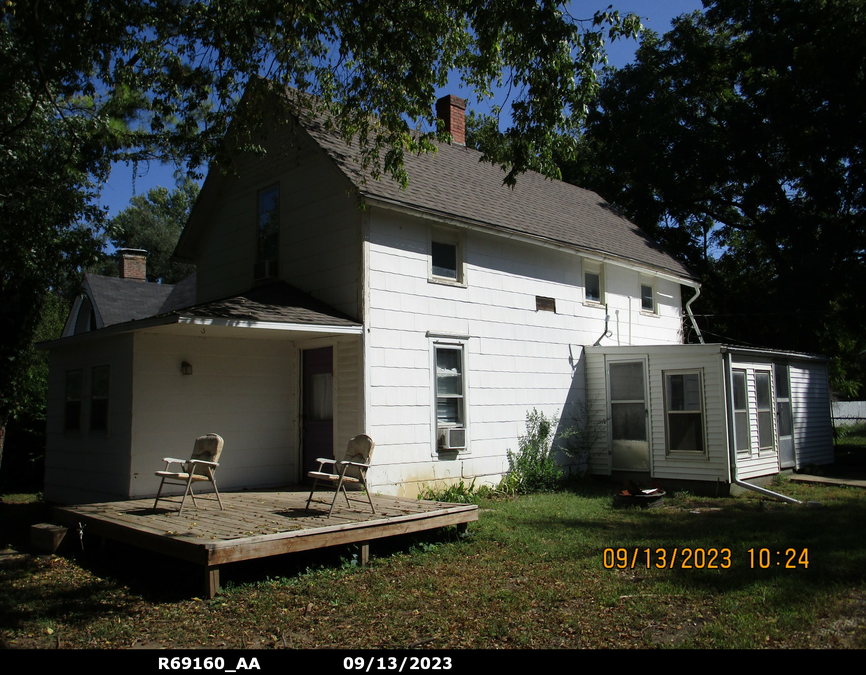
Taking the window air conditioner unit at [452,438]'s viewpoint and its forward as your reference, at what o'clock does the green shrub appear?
The green shrub is roughly at 9 o'clock from the window air conditioner unit.

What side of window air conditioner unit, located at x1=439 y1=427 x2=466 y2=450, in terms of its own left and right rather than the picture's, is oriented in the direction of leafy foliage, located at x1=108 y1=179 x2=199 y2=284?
back

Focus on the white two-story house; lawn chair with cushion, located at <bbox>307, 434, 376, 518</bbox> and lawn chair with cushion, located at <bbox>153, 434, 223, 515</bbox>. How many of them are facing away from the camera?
0

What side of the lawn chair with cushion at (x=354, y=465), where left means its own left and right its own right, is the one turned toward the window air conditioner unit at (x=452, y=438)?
back

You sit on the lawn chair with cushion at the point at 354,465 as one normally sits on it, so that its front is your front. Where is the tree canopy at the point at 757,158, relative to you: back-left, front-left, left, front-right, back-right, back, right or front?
back

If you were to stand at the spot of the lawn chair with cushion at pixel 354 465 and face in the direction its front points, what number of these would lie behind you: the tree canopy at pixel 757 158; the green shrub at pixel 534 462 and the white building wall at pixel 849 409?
3

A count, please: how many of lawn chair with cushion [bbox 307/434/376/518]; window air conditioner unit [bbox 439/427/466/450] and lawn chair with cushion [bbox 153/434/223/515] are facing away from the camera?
0

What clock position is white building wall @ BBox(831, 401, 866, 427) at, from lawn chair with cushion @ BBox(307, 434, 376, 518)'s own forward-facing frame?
The white building wall is roughly at 6 o'clock from the lawn chair with cushion.

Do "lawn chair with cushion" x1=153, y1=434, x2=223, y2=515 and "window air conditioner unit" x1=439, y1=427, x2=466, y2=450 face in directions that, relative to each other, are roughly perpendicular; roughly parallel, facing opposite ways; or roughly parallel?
roughly perpendicular

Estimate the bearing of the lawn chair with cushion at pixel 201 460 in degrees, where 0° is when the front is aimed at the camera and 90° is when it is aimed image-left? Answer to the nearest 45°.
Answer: approximately 45°

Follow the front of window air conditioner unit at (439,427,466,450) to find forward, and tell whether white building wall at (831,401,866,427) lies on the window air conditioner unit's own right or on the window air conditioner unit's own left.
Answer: on the window air conditioner unit's own left

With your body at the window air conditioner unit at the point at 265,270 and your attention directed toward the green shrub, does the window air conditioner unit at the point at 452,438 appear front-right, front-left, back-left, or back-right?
front-right

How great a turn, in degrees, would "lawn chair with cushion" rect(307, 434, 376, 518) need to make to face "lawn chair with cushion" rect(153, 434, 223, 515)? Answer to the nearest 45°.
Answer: approximately 45° to its right
